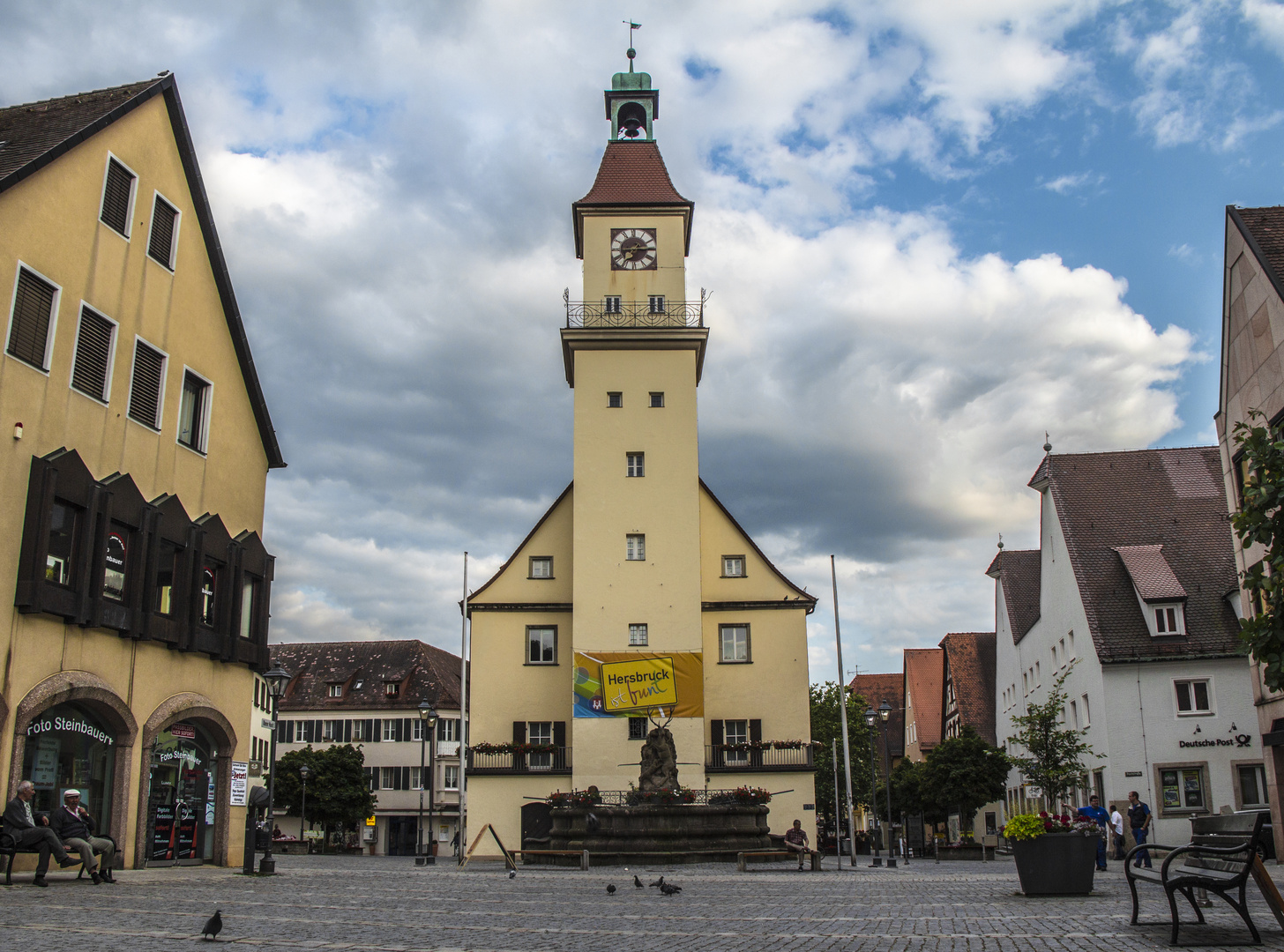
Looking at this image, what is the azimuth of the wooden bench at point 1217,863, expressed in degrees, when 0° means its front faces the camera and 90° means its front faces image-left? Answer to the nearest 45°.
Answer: approximately 45°

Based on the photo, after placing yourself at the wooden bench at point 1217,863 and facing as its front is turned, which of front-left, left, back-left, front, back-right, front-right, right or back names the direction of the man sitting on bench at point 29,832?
front-right

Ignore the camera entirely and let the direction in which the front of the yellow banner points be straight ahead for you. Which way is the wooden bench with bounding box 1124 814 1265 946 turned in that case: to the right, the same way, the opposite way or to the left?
to the right

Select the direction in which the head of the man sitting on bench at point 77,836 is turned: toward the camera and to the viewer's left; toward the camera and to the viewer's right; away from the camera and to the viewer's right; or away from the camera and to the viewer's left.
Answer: toward the camera and to the viewer's right

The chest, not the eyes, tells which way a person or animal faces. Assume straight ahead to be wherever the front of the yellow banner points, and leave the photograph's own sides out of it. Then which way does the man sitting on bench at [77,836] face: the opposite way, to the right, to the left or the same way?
to the left

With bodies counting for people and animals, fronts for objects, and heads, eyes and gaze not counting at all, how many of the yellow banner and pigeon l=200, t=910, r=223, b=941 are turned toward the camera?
1

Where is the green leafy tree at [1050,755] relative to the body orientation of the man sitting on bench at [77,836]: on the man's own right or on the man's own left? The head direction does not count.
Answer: on the man's own left

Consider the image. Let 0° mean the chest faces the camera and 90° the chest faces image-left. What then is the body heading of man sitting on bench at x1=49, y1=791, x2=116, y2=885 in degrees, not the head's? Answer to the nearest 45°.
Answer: approximately 315°

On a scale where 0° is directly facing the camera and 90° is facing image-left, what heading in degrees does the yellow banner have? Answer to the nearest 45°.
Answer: approximately 0°

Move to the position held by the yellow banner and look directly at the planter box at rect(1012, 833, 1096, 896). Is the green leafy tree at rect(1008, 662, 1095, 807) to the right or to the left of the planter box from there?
left
